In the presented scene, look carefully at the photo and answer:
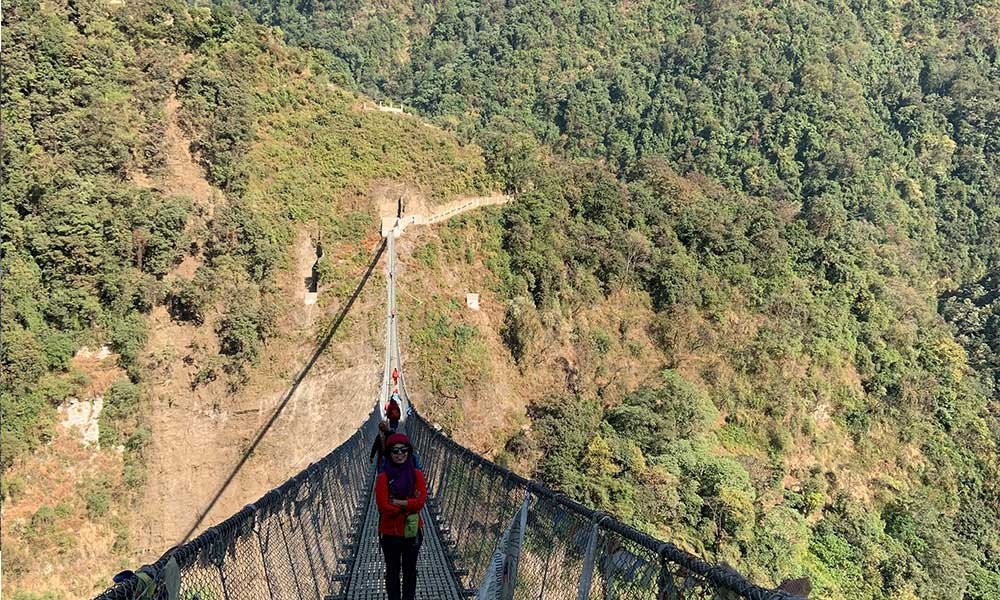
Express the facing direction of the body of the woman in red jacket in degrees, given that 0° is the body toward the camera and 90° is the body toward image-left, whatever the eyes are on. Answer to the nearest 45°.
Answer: approximately 0°
